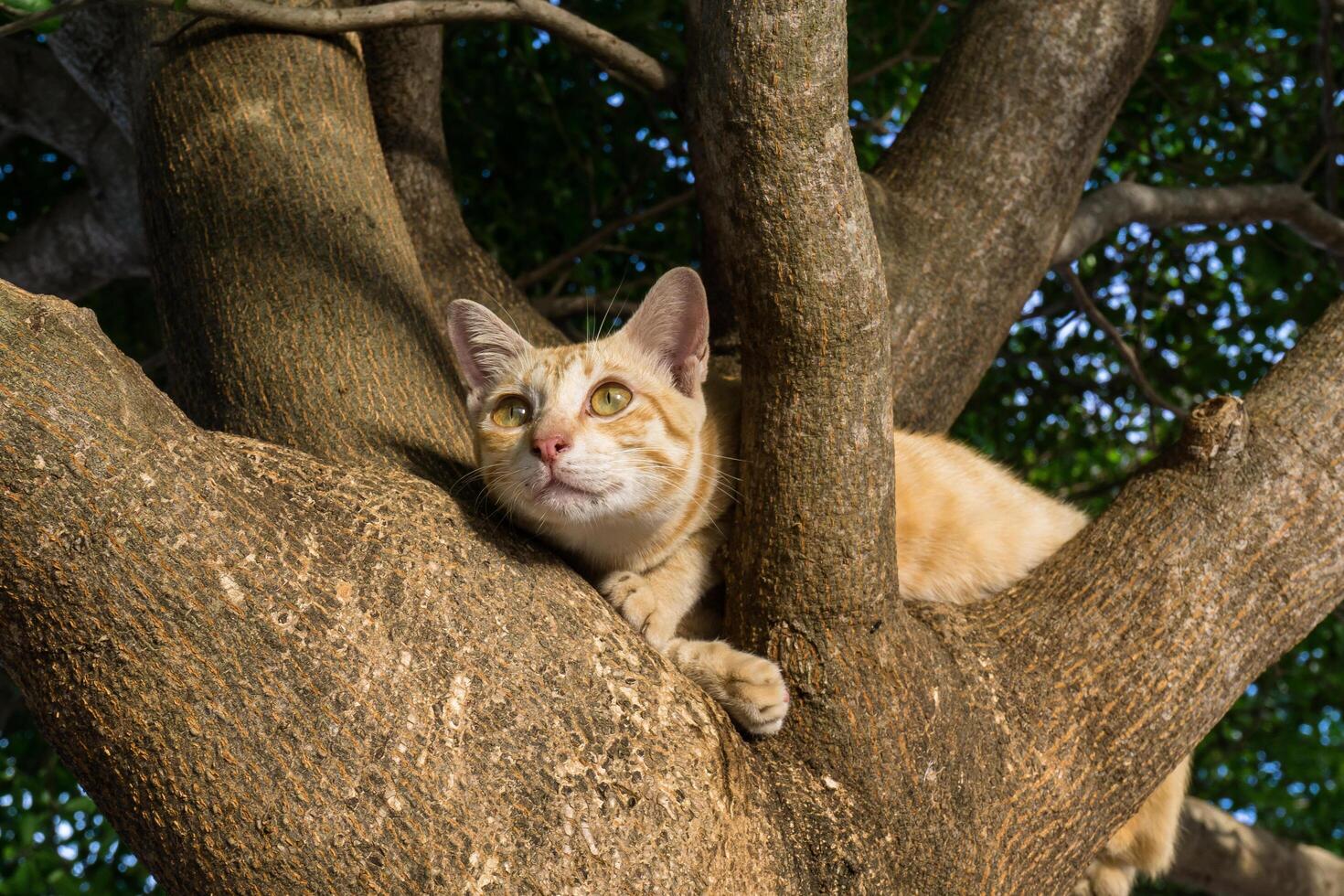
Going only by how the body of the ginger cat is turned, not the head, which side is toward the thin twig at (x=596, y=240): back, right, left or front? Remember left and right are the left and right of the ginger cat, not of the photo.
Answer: right

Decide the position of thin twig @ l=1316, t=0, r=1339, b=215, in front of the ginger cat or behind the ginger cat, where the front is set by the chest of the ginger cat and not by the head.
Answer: behind

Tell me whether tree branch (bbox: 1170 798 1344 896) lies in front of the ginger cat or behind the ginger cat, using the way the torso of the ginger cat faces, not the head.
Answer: behind

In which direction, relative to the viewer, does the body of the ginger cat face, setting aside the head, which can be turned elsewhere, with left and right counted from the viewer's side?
facing the viewer and to the left of the viewer

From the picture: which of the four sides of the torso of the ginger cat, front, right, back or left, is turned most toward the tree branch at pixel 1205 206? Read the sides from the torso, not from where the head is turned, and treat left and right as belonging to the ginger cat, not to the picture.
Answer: back
